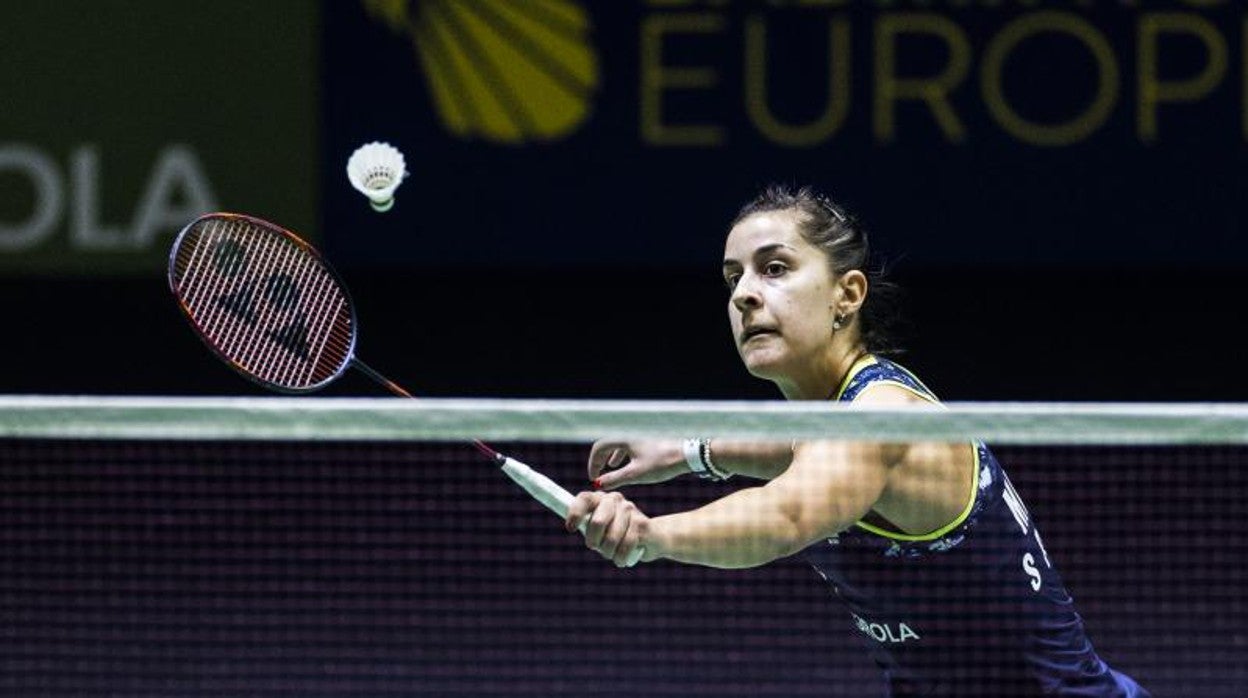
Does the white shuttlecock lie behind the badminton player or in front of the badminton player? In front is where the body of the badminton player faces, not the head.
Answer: in front

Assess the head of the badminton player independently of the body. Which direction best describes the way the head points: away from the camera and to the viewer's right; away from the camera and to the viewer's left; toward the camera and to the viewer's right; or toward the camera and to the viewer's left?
toward the camera and to the viewer's left

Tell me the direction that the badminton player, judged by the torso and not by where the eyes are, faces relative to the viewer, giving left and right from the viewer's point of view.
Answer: facing to the left of the viewer
